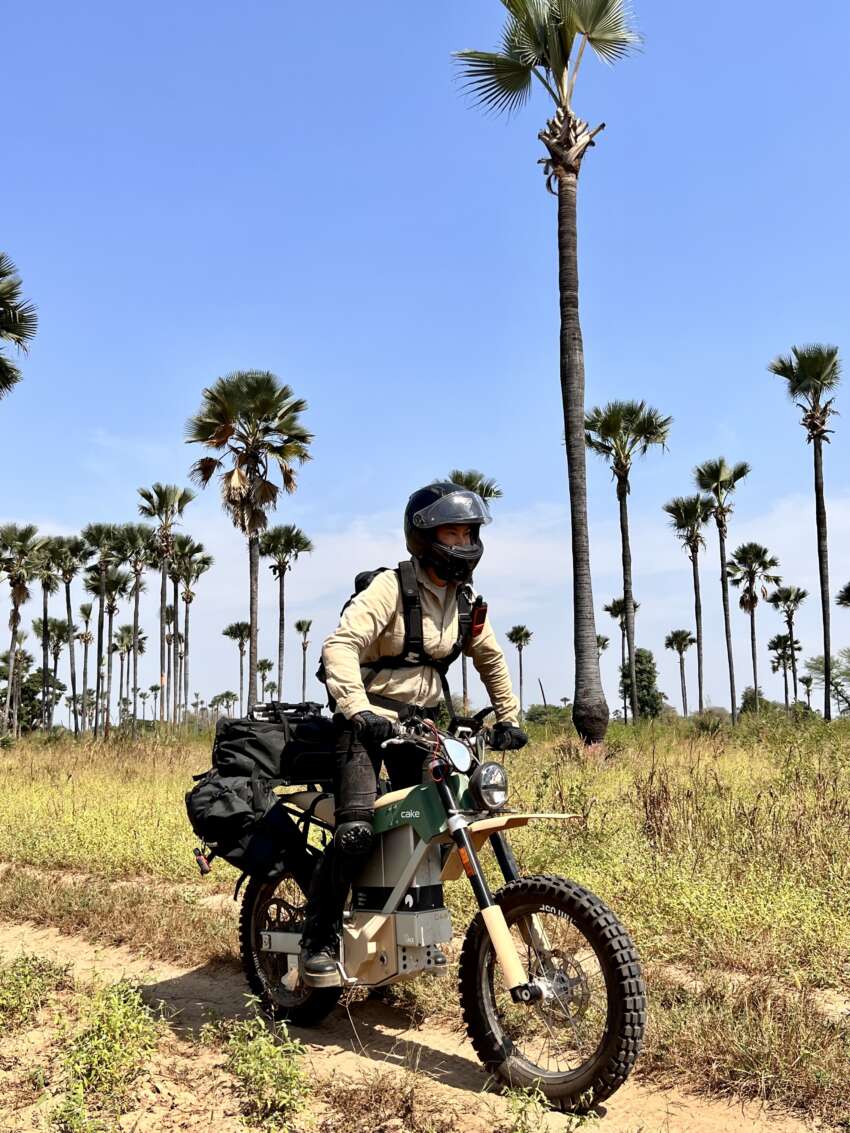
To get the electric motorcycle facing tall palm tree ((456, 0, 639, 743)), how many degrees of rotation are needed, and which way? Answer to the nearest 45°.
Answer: approximately 135° to its left

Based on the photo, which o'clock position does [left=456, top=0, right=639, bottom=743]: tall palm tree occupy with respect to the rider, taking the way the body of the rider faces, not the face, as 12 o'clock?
The tall palm tree is roughly at 8 o'clock from the rider.

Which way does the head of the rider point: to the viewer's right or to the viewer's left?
to the viewer's right

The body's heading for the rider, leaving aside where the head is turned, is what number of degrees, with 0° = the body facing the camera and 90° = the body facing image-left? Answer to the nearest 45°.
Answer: approximately 315°
